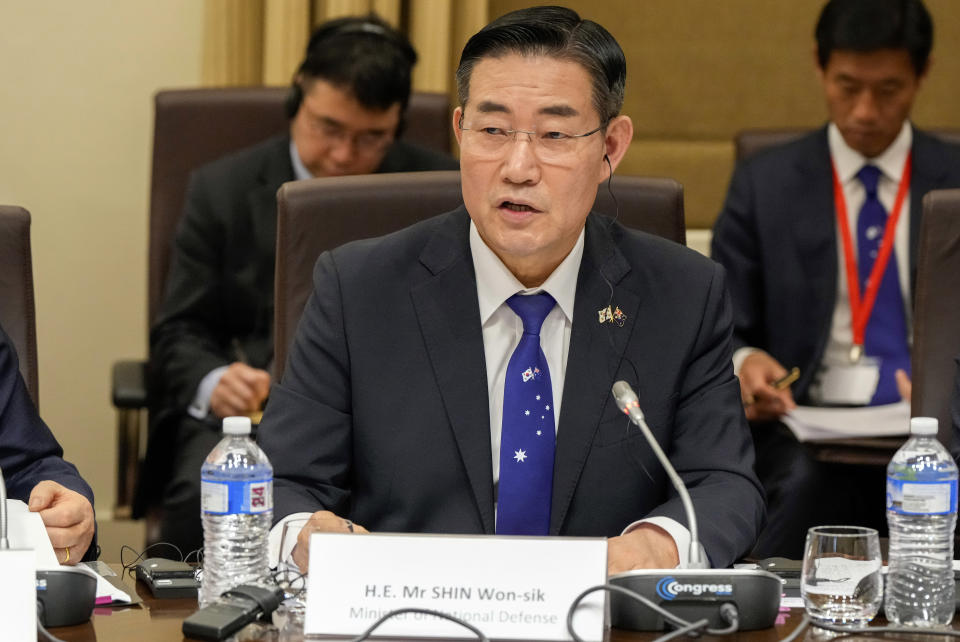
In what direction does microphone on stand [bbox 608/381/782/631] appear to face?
away from the camera

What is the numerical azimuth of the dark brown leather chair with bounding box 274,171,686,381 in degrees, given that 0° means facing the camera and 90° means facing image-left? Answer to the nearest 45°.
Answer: approximately 0°

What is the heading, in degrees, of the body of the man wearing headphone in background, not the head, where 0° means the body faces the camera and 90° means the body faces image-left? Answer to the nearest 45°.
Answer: approximately 315°

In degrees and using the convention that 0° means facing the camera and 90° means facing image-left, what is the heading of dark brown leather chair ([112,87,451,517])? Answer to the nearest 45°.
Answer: approximately 0°

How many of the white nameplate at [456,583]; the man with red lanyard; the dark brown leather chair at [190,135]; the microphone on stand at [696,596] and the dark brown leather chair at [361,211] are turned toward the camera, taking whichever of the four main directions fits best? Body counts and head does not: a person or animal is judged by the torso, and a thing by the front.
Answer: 4

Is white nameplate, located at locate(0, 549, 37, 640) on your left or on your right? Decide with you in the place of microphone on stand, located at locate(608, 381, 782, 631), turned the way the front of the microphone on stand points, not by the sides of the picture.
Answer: on your left
